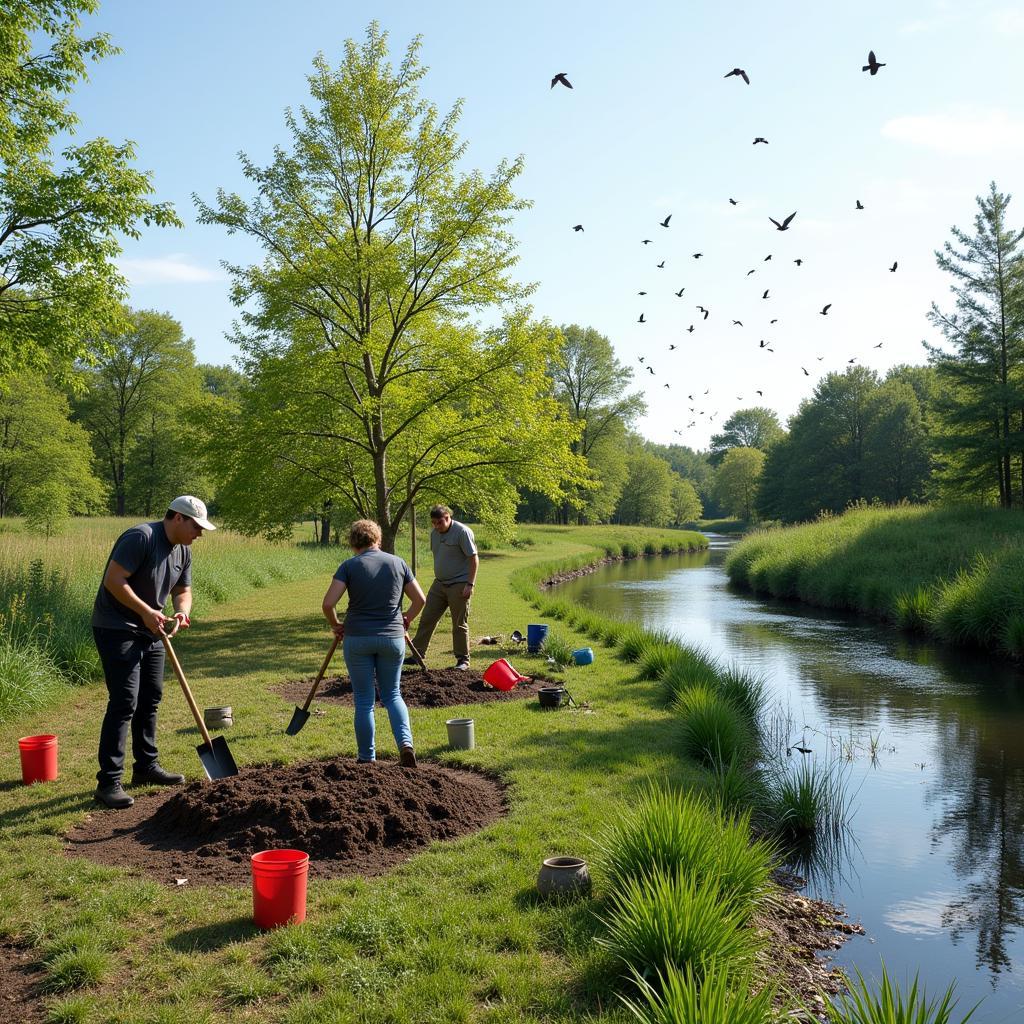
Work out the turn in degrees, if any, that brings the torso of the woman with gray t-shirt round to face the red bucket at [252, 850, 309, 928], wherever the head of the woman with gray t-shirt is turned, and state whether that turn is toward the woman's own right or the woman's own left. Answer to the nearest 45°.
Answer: approximately 180°

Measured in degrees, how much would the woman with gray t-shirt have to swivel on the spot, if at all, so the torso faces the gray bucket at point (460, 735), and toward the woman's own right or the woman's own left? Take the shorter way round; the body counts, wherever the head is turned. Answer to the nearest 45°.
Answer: approximately 45° to the woman's own right

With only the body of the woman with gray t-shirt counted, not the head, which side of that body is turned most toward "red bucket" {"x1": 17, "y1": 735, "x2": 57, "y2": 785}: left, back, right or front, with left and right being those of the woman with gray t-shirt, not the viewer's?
left

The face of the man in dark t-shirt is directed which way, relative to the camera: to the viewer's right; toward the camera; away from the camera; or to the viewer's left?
to the viewer's right

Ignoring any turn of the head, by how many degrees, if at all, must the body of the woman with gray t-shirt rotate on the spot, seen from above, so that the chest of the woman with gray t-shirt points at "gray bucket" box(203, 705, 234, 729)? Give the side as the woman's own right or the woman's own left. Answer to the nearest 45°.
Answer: approximately 45° to the woman's own left

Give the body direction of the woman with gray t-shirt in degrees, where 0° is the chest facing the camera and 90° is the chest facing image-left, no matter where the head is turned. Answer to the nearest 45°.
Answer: approximately 180°

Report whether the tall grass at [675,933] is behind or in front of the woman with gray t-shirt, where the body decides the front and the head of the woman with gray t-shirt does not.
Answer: behind
